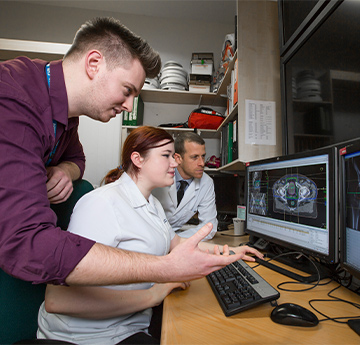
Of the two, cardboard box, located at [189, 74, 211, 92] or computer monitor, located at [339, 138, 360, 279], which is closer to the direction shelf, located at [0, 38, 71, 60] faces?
the computer monitor

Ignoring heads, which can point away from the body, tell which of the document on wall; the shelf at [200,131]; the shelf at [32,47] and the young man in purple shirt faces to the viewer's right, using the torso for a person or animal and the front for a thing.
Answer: the young man in purple shirt

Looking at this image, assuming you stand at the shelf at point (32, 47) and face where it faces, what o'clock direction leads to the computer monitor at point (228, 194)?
The computer monitor is roughly at 10 o'clock from the shelf.

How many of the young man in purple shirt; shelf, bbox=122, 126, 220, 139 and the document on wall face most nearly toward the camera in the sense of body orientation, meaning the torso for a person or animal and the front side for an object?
2

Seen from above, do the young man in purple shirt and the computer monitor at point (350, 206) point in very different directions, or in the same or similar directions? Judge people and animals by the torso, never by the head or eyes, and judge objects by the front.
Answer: very different directions

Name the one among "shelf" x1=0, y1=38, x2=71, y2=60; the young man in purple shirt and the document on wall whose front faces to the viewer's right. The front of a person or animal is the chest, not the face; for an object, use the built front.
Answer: the young man in purple shirt

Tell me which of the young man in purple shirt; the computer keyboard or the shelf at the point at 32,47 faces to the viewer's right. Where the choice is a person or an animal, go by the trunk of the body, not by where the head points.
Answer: the young man in purple shirt

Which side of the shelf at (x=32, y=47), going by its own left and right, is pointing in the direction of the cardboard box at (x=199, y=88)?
left

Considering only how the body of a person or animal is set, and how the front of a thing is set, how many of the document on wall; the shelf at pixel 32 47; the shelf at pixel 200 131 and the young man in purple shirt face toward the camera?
3

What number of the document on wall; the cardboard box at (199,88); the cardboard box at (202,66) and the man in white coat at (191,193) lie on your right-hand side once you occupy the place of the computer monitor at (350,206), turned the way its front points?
4

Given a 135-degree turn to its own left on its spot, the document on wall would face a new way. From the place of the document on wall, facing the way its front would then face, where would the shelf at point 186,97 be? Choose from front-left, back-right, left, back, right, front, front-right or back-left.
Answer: left

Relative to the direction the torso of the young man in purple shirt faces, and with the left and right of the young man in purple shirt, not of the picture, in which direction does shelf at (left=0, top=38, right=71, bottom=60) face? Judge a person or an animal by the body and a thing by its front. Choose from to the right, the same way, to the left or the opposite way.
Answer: to the right

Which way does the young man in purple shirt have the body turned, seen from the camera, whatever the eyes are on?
to the viewer's right

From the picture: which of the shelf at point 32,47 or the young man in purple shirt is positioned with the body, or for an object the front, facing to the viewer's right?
the young man in purple shirt
